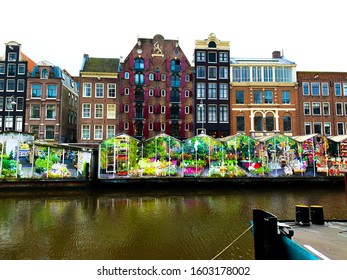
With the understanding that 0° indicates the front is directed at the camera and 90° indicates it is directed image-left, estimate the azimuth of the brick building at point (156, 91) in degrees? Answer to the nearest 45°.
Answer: approximately 0°

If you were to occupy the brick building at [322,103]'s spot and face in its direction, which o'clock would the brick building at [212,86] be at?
the brick building at [212,86] is roughly at 2 o'clock from the brick building at [322,103].

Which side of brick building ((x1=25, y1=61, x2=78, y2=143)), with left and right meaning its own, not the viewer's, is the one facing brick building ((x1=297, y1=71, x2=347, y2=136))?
left

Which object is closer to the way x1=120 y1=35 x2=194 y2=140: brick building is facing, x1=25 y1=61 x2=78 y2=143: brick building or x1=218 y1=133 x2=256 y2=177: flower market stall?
the flower market stall

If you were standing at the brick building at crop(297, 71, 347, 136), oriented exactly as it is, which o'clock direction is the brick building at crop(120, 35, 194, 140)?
the brick building at crop(120, 35, 194, 140) is roughly at 2 o'clock from the brick building at crop(297, 71, 347, 136).

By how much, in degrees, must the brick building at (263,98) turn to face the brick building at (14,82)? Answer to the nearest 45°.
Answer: approximately 90° to its right

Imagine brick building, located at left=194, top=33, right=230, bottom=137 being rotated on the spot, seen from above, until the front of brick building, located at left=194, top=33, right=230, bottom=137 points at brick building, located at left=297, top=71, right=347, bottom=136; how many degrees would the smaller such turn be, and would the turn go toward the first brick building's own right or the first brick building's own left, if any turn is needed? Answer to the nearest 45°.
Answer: approximately 90° to the first brick building's own left
